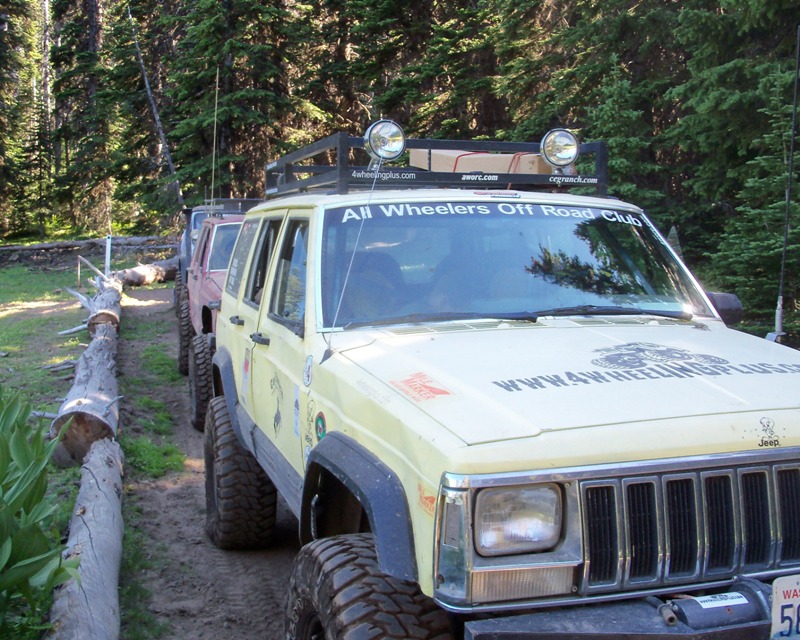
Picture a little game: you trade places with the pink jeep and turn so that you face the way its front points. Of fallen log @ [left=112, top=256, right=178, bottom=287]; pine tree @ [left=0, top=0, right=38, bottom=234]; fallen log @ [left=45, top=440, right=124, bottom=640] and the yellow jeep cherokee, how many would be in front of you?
2

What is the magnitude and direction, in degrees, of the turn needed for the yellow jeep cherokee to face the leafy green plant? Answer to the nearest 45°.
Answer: approximately 135° to its right

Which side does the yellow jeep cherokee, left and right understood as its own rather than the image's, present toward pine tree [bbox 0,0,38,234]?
back

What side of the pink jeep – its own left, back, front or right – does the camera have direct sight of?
front

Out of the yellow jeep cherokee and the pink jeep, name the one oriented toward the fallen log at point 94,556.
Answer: the pink jeep

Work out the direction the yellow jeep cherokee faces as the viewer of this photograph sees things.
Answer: facing the viewer and to the right of the viewer

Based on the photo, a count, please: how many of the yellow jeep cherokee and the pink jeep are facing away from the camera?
0

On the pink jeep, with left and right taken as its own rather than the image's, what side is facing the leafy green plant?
front

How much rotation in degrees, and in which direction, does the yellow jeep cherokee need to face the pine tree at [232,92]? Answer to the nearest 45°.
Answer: approximately 135° to its left

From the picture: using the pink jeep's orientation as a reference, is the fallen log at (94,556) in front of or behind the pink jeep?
in front

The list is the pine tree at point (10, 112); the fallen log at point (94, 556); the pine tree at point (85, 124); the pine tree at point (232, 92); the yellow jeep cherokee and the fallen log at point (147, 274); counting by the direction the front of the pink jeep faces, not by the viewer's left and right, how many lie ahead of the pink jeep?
2

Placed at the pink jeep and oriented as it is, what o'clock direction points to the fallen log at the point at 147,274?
The fallen log is roughly at 6 o'clock from the pink jeep.

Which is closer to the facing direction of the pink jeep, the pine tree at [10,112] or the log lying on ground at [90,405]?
the log lying on ground

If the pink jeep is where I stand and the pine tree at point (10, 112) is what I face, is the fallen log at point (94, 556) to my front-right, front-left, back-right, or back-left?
back-left

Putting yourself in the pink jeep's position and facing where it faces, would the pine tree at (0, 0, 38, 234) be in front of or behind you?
behind
